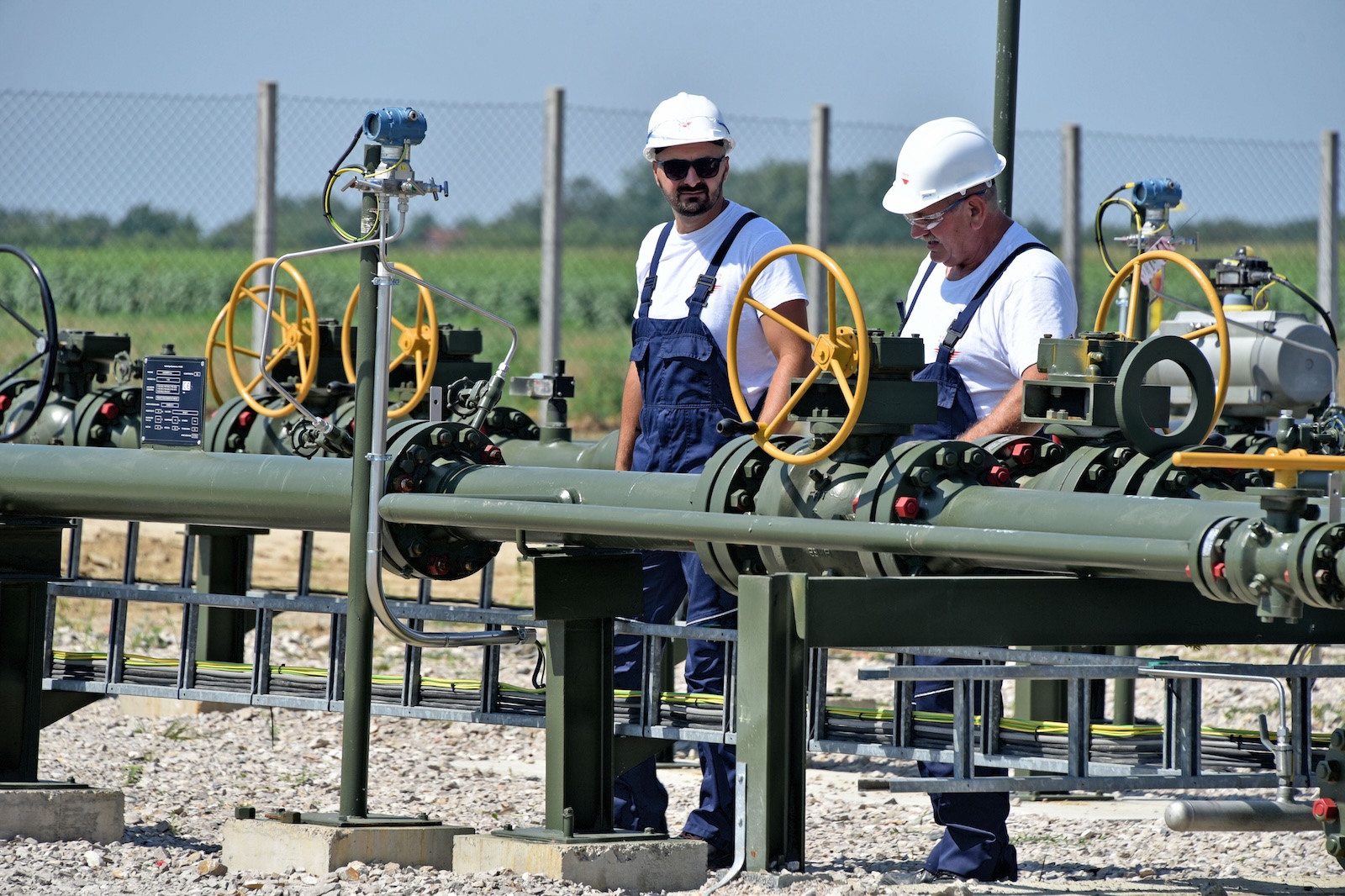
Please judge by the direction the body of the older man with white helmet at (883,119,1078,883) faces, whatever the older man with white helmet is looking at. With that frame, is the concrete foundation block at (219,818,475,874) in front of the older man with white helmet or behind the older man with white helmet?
in front

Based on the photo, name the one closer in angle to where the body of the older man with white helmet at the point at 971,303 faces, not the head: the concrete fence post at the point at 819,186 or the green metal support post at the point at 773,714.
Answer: the green metal support post

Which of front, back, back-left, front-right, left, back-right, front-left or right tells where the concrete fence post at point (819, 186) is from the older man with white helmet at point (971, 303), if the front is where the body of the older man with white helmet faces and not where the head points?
back-right

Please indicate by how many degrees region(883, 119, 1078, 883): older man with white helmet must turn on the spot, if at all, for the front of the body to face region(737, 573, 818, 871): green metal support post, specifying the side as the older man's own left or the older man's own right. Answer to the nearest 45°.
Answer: approximately 45° to the older man's own left

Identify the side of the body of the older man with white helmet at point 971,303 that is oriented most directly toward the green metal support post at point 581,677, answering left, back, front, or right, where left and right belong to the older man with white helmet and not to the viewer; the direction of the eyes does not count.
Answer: front

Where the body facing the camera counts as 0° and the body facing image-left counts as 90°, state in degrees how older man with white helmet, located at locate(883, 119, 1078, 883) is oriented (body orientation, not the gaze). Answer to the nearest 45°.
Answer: approximately 45°

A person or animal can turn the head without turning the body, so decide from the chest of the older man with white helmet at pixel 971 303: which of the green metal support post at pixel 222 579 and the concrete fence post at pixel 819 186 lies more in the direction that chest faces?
the green metal support post

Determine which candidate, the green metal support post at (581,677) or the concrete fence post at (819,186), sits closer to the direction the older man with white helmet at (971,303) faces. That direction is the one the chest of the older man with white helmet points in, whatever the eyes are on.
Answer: the green metal support post

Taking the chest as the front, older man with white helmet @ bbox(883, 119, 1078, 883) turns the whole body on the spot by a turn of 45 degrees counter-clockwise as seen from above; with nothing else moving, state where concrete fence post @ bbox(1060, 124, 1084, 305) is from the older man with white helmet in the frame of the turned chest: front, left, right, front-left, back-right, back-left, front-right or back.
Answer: back

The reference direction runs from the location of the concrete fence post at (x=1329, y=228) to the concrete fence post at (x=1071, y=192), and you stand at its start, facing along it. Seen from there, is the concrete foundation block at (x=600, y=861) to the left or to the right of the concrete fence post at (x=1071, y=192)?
left

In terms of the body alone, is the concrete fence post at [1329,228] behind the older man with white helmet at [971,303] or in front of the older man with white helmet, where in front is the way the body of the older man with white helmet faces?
behind

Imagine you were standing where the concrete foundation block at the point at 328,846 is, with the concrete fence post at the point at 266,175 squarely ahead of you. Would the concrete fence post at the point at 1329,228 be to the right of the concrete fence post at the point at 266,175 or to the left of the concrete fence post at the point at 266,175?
right
